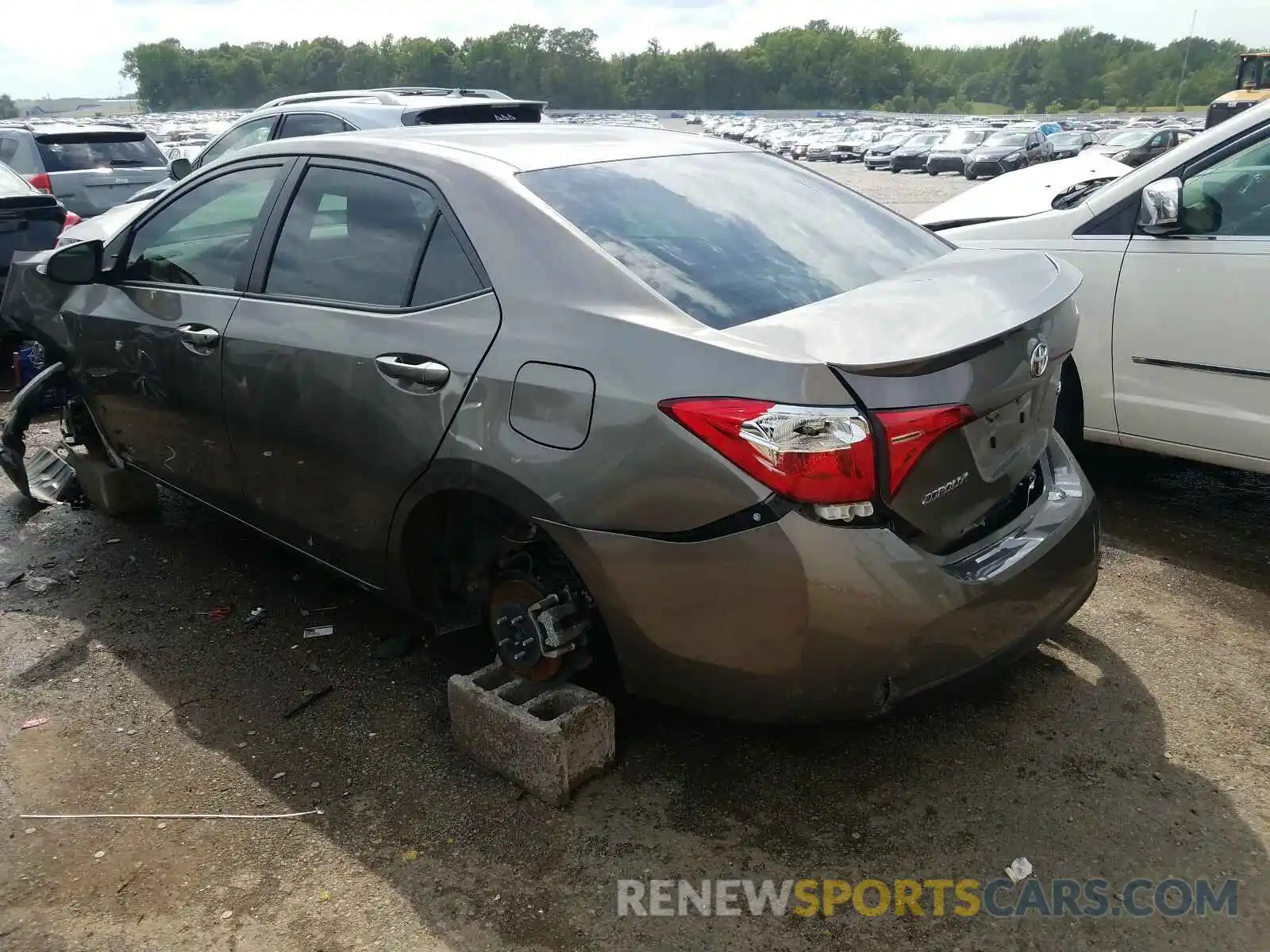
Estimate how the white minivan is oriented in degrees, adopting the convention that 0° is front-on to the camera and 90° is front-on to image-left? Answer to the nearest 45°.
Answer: approximately 90°

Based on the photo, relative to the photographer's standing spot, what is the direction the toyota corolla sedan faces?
facing away from the viewer and to the left of the viewer

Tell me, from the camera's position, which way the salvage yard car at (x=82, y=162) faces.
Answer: facing away from the viewer and to the left of the viewer

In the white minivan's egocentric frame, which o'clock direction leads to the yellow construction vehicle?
The yellow construction vehicle is roughly at 3 o'clock from the white minivan.

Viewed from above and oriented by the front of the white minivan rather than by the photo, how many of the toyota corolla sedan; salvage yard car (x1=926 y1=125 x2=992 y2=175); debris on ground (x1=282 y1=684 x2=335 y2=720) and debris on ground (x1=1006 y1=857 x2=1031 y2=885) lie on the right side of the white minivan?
1

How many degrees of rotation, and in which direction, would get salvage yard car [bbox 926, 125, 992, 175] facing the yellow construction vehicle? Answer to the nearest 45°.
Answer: approximately 90° to its left

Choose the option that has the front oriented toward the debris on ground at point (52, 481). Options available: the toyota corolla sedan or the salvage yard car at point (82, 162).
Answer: the toyota corolla sedan

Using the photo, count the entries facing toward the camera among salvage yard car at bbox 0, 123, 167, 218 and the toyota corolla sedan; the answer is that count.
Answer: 0
